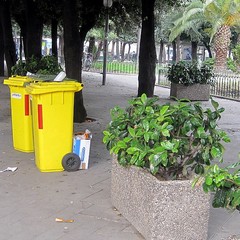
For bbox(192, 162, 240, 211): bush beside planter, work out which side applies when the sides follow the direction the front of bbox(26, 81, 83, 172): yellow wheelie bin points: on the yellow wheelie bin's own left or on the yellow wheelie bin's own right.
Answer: on the yellow wheelie bin's own left

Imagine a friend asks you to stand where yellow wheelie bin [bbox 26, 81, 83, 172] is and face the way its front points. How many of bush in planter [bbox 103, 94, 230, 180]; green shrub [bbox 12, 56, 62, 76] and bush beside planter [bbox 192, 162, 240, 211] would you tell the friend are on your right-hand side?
1

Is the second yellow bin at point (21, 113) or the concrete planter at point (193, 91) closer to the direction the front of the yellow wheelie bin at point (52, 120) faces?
the second yellow bin

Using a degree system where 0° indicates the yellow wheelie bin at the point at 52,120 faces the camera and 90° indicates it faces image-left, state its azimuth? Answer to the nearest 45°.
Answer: approximately 90°

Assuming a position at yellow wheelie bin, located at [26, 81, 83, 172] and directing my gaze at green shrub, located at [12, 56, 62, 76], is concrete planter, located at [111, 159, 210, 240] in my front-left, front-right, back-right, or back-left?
back-right

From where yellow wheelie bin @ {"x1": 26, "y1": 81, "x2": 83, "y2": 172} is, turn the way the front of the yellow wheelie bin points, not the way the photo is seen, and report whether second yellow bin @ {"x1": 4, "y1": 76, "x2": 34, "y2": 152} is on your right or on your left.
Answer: on your right

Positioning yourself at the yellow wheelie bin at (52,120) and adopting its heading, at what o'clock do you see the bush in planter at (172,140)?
The bush in planter is roughly at 8 o'clock from the yellow wheelie bin.

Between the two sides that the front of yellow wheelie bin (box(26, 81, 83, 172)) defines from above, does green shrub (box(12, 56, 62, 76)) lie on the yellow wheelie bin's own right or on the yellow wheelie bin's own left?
on the yellow wheelie bin's own right
